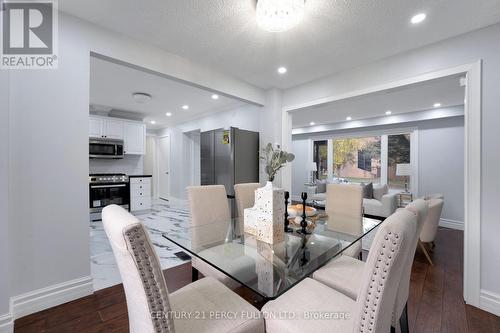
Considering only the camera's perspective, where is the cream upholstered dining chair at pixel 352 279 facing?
facing away from the viewer and to the left of the viewer

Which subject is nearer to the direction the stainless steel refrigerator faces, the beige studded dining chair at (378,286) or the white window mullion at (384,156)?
the beige studded dining chair

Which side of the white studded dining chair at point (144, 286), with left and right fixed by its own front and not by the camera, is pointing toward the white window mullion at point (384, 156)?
front

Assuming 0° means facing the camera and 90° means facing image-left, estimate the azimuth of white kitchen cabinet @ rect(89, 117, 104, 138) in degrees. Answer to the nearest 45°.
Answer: approximately 315°

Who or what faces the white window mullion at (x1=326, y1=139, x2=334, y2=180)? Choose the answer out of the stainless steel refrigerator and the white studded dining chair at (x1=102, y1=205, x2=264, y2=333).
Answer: the white studded dining chair

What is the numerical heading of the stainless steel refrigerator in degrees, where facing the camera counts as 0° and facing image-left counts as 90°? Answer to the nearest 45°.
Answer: approximately 45°

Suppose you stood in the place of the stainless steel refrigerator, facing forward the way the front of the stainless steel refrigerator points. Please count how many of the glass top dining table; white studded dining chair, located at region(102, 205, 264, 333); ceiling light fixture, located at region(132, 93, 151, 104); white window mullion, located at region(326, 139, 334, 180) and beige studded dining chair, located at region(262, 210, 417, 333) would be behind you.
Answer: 1

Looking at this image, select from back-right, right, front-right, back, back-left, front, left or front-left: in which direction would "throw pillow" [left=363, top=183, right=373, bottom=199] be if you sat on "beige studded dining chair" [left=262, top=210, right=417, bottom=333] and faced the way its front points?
front-right

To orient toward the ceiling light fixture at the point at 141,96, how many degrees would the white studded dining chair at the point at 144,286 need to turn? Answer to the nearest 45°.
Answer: approximately 45° to its left

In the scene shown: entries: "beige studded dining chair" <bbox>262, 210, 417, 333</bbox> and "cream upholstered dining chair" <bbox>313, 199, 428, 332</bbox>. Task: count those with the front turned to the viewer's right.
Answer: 0

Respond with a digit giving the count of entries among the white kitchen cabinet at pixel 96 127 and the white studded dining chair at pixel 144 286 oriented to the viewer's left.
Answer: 0

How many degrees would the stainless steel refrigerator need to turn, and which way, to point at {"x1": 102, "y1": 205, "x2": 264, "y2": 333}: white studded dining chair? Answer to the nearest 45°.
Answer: approximately 45° to its left

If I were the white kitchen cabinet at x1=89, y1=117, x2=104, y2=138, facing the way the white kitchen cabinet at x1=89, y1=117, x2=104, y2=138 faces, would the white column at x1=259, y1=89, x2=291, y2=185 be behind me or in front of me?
in front

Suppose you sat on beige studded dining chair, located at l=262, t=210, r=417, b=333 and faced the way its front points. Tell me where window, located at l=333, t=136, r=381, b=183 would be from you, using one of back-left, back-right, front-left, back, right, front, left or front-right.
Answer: front-right

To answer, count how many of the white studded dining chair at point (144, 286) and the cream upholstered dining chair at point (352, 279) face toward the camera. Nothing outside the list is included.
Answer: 0

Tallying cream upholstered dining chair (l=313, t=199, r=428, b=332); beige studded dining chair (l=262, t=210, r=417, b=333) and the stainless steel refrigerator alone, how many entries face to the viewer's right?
0

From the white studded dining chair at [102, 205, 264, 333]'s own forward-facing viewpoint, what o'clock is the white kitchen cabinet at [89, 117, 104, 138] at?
The white kitchen cabinet is roughly at 10 o'clock from the white studded dining chair.

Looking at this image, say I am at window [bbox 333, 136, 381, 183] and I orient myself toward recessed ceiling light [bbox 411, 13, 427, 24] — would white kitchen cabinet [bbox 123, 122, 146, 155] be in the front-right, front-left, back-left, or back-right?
front-right

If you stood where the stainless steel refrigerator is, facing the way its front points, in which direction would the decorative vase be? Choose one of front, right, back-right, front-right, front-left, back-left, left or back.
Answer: front-left

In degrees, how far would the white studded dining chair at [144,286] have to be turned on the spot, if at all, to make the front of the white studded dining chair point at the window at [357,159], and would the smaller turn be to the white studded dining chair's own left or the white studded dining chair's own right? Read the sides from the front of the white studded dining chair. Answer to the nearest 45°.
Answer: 0° — it already faces it

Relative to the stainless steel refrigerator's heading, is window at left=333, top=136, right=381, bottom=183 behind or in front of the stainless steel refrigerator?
behind

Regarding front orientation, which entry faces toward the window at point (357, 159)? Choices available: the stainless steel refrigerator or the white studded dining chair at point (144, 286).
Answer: the white studded dining chair

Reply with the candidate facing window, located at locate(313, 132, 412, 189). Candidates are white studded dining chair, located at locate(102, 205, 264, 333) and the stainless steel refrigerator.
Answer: the white studded dining chair

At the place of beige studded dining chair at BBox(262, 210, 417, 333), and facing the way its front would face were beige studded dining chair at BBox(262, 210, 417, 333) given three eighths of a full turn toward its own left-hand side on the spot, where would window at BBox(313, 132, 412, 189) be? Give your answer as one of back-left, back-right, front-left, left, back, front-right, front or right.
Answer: back
